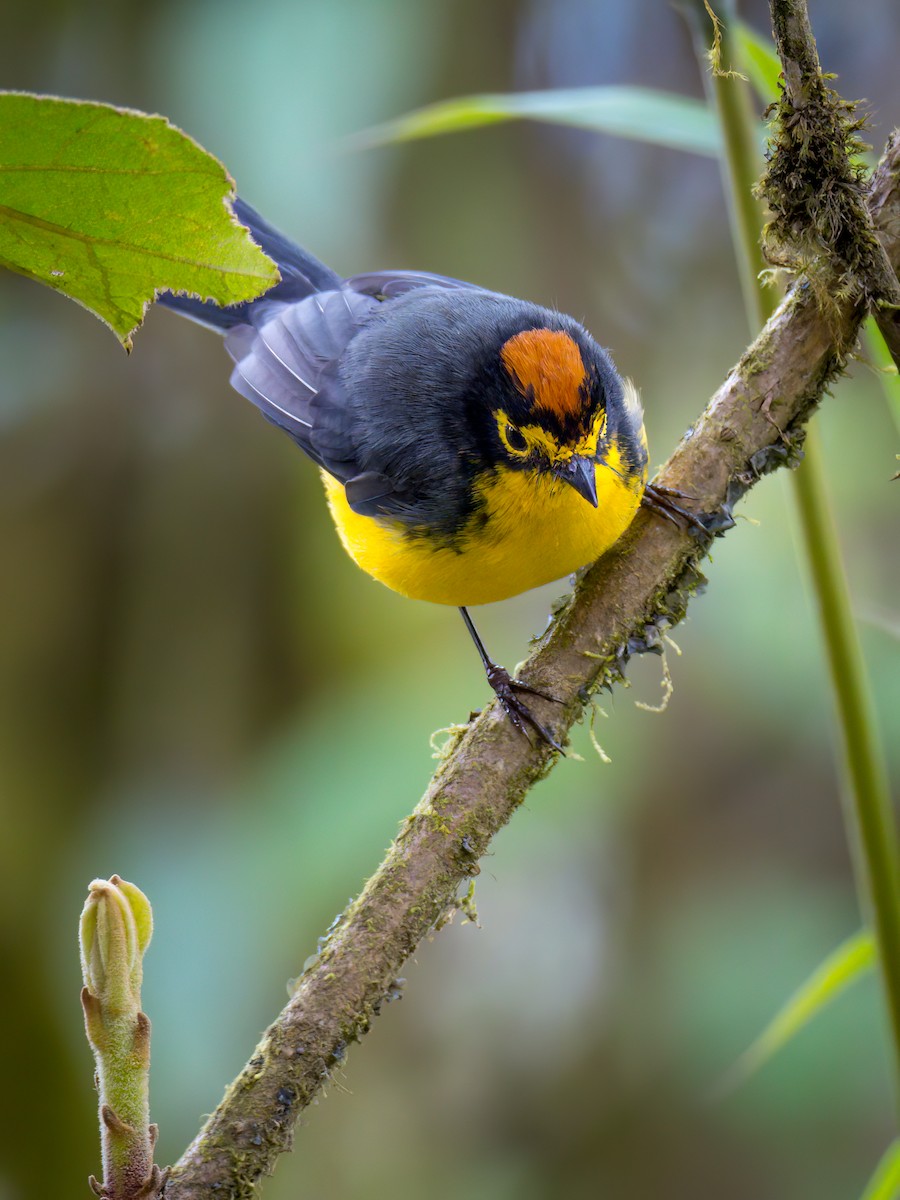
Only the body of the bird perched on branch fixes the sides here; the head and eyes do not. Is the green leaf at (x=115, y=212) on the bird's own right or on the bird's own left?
on the bird's own right

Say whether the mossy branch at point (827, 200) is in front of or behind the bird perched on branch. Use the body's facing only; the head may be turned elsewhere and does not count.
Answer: in front

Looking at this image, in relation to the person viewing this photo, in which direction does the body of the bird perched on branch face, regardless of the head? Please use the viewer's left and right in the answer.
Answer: facing the viewer and to the right of the viewer
